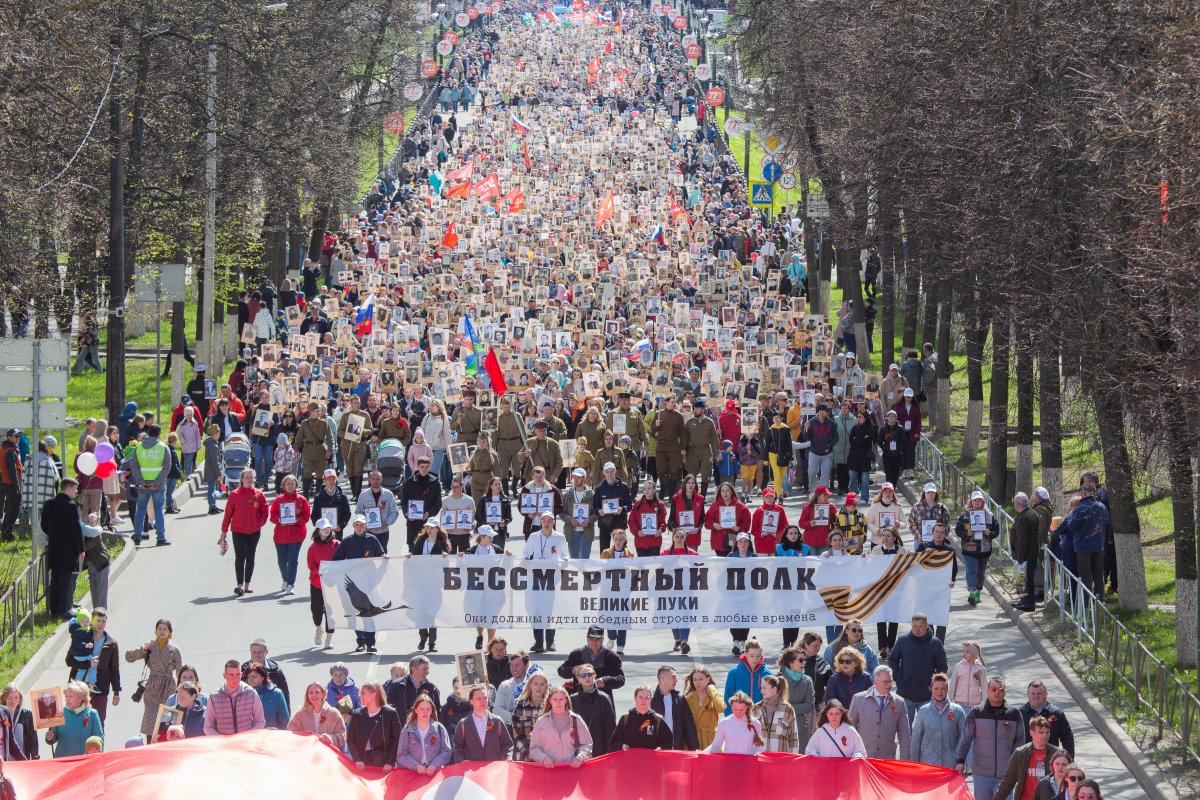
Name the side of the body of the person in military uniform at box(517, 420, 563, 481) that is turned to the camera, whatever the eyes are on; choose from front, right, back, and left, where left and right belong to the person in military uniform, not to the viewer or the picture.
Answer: front

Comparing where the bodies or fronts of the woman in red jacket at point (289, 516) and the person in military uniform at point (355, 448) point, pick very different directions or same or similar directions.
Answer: same or similar directions

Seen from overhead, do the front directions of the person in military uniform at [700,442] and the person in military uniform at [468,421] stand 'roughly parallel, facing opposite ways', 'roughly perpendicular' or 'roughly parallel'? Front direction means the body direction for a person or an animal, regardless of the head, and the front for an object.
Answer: roughly parallel

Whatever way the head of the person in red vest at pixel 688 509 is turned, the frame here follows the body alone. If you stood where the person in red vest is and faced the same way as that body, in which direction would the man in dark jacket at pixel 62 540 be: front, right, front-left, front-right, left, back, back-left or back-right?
right

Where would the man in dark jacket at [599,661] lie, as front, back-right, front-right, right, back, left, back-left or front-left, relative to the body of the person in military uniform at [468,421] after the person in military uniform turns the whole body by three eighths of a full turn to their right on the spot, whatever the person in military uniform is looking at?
back-left

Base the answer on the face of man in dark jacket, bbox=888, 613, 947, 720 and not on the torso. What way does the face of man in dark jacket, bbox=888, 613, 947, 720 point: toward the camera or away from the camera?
toward the camera

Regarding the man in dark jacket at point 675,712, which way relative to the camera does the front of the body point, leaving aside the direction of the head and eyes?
toward the camera

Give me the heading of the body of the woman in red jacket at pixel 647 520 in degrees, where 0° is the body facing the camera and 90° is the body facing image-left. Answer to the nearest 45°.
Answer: approximately 0°

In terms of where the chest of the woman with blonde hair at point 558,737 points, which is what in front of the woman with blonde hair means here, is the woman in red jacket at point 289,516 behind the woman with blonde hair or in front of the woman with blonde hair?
behind

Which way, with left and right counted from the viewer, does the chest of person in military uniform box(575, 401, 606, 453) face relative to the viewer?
facing the viewer

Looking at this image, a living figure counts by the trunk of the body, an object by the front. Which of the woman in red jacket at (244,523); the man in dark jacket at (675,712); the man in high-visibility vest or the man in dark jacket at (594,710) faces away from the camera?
the man in high-visibility vest

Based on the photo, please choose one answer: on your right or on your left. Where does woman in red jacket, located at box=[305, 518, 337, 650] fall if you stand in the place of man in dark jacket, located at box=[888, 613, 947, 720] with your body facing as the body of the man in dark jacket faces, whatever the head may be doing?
on your right

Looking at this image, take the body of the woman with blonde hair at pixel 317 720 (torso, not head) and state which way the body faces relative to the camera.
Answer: toward the camera

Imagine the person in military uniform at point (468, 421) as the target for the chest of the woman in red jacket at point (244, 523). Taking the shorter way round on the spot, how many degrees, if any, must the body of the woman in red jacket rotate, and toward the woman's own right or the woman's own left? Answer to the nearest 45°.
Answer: approximately 135° to the woman's own left
